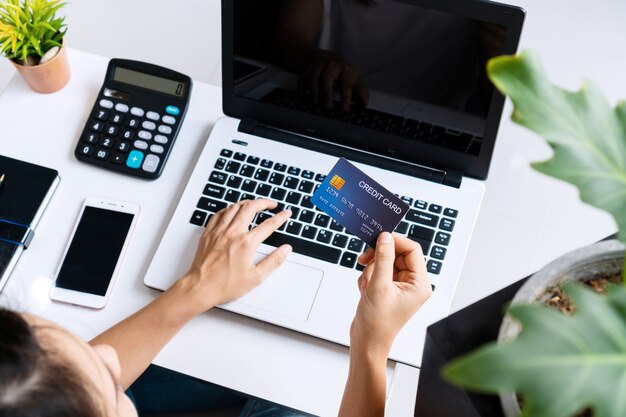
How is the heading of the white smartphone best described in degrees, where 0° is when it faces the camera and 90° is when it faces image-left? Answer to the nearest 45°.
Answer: approximately 0°

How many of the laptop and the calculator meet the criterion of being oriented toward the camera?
2

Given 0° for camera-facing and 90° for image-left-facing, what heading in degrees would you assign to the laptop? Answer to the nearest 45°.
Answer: approximately 0°
